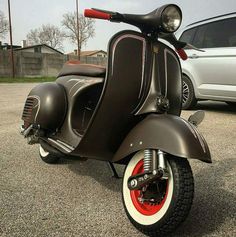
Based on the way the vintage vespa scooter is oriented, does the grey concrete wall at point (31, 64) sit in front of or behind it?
behind

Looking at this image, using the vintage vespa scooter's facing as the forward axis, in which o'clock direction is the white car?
The white car is roughly at 8 o'clock from the vintage vespa scooter.

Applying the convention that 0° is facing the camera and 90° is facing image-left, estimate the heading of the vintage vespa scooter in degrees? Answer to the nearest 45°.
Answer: approximately 315°
